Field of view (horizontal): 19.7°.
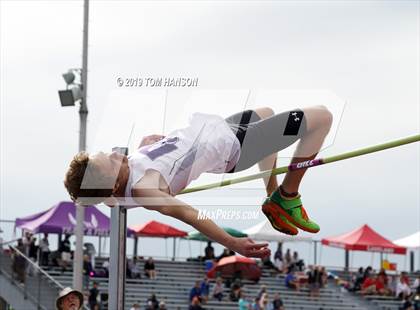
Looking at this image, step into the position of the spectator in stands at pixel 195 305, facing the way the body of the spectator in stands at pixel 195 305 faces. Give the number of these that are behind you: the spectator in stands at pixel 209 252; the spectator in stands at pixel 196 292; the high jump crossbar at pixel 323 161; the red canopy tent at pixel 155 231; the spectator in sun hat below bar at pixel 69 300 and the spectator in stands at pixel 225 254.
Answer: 4

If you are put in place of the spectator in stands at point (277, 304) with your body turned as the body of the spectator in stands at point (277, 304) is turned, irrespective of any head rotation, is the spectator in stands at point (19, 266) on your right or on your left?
on your right

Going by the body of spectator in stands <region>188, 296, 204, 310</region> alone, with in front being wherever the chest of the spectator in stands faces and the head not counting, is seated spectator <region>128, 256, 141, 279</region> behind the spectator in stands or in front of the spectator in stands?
behind

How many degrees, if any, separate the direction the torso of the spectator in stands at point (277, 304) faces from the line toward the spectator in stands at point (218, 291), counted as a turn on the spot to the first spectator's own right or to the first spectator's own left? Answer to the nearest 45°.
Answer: approximately 135° to the first spectator's own right

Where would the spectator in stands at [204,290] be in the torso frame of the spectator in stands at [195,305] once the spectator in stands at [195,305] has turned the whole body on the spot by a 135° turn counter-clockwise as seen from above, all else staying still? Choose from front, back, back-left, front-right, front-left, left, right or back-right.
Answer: front-left

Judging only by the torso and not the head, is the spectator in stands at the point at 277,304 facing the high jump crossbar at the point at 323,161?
yes

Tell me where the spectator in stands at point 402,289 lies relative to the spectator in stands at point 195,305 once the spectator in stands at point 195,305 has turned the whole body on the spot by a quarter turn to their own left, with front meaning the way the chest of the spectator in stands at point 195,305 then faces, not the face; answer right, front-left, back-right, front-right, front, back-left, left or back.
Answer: front-left

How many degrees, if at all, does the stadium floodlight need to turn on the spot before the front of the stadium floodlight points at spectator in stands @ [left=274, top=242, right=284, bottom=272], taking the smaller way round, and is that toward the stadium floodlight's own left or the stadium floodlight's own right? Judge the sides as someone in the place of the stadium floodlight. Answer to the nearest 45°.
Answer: approximately 180°

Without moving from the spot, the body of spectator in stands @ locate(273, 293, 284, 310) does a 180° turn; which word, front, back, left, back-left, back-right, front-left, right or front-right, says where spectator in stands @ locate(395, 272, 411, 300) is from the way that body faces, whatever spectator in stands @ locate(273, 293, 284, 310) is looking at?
front-right

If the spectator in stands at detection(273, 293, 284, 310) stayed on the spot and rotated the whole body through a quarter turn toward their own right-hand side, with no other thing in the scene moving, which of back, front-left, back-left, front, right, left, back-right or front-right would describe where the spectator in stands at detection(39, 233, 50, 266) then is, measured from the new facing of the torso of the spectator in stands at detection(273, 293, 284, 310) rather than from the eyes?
front

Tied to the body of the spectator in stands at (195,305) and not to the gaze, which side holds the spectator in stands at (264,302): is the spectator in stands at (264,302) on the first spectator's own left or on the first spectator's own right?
on the first spectator's own left

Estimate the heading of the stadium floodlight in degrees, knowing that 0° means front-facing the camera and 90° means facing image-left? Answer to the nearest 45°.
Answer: approximately 45°

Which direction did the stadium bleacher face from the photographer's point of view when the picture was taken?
facing the viewer

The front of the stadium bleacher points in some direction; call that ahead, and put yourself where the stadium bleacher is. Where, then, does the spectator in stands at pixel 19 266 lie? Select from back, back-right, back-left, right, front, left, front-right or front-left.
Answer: front-right

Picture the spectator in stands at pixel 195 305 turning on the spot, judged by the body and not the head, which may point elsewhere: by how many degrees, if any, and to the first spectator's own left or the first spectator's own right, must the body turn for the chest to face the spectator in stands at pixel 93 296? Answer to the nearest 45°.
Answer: approximately 45° to the first spectator's own right
